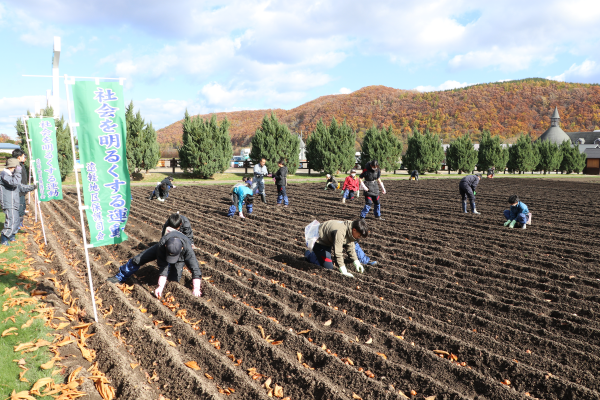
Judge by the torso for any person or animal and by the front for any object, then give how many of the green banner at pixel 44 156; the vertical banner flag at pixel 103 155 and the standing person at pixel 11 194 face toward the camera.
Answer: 2

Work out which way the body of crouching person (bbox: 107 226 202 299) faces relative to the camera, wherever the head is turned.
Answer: toward the camera

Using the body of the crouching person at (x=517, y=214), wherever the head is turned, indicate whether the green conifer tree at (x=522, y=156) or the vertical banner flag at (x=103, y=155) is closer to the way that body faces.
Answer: the vertical banner flag

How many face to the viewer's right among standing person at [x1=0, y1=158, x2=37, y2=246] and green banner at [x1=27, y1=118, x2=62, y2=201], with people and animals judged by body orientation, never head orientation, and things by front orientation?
1

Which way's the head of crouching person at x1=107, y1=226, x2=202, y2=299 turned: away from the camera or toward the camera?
toward the camera

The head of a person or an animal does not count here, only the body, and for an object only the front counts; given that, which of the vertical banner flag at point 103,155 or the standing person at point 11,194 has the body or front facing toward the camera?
the vertical banner flag

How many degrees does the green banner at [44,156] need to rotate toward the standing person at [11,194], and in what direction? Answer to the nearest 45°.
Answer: approximately 45° to its right

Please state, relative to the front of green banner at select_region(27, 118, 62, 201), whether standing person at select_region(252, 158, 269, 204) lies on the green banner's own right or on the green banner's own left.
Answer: on the green banner's own left

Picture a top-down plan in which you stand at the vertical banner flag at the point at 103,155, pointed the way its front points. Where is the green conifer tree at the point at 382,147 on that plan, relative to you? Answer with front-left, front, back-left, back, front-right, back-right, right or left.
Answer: back-left

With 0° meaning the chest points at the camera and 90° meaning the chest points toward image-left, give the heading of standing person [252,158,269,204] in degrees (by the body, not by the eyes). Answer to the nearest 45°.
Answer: approximately 315°

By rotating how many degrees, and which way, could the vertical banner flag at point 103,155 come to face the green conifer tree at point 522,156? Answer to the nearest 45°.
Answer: approximately 135° to its left

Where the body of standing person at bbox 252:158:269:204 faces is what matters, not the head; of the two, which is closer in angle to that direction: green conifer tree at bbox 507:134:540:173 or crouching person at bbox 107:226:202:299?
the crouching person

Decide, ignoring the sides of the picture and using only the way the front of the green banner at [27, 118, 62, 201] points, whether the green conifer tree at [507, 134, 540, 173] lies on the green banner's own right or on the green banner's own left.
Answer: on the green banner's own left

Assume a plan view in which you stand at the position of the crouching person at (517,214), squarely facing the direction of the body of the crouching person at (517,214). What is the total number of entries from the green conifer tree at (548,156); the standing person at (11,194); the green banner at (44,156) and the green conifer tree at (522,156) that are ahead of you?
2

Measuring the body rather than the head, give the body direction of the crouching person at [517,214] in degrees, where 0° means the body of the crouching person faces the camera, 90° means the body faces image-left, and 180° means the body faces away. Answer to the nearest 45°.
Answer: approximately 45°
